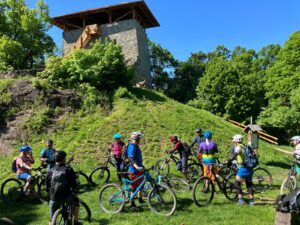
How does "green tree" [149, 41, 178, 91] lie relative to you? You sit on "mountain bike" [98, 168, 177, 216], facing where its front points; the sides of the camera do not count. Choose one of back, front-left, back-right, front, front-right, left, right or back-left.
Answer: left

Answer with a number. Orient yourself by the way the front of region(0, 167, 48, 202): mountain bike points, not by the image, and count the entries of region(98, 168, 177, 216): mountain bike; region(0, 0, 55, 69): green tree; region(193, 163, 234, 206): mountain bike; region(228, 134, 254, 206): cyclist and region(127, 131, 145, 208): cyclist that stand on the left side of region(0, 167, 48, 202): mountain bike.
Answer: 1

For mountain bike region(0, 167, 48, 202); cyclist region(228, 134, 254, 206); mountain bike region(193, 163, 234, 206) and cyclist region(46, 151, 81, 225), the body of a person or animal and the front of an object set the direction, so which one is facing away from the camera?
cyclist region(46, 151, 81, 225)

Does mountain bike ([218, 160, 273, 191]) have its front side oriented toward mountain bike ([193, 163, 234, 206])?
no

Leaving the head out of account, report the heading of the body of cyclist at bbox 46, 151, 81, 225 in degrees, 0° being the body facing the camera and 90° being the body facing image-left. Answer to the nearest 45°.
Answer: approximately 180°

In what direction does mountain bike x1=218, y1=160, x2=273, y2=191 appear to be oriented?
to the viewer's left

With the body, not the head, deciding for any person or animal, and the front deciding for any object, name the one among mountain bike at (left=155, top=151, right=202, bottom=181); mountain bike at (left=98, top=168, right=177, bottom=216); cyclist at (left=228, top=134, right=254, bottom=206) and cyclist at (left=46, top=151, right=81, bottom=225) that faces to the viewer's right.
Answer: mountain bike at (left=98, top=168, right=177, bottom=216)

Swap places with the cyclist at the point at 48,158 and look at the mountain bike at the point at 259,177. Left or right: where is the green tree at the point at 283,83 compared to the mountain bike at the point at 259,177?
left

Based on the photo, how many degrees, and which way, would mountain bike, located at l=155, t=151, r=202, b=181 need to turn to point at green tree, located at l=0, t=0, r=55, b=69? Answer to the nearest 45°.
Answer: approximately 45° to its right

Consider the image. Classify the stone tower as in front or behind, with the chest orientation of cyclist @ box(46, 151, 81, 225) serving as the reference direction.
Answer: in front

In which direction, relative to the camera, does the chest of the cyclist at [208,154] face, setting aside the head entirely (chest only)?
away from the camera

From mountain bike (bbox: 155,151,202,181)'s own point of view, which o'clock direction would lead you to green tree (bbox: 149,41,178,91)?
The green tree is roughly at 3 o'clock from the mountain bike.
